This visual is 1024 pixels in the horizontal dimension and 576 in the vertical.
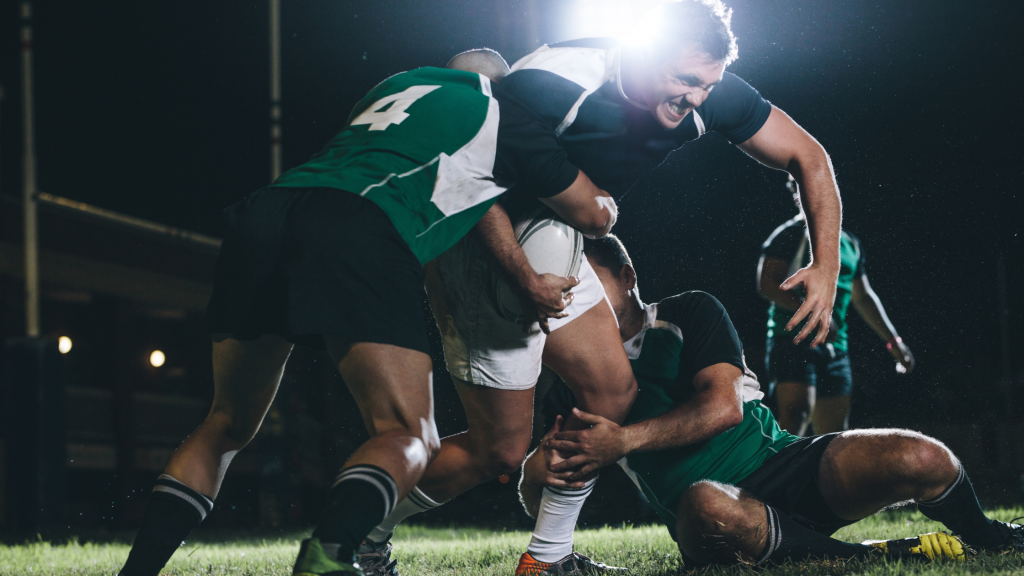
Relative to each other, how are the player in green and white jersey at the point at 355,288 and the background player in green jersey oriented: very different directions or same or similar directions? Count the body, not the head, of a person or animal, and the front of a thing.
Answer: very different directions

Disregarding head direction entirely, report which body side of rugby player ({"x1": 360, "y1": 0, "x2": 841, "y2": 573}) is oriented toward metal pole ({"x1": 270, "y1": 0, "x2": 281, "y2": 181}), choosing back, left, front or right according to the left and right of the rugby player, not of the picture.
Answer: back

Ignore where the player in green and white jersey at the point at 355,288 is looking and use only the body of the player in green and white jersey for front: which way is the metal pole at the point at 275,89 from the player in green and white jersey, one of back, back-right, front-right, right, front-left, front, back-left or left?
front-left

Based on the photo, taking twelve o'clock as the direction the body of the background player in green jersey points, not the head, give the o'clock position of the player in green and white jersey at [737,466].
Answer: The player in green and white jersey is roughly at 12 o'clock from the background player in green jersey.

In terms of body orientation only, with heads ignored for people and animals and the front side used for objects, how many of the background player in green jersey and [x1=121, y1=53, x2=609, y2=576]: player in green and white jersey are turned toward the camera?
1

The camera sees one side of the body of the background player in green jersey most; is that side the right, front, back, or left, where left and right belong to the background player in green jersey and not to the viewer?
front

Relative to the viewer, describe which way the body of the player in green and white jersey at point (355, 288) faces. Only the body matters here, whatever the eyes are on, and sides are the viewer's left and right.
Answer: facing away from the viewer and to the right of the viewer

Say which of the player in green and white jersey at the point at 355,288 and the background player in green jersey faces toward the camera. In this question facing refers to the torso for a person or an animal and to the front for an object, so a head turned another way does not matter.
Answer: the background player in green jersey

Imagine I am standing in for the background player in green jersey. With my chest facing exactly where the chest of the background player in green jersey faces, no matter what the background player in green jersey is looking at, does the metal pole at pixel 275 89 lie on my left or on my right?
on my right

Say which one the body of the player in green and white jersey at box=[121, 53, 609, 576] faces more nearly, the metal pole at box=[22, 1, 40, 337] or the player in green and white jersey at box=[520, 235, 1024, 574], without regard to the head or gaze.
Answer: the player in green and white jersey

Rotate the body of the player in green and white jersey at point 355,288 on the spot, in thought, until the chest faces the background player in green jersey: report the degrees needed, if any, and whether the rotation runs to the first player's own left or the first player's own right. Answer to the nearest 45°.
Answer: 0° — they already face them

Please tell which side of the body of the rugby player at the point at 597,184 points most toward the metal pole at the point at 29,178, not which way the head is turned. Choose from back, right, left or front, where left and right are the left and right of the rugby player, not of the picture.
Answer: back

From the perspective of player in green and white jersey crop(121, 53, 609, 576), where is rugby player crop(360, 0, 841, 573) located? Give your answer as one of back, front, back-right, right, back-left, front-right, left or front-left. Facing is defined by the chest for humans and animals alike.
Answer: front

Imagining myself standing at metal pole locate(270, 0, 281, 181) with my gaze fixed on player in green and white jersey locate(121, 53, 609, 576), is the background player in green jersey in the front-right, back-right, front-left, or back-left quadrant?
front-left

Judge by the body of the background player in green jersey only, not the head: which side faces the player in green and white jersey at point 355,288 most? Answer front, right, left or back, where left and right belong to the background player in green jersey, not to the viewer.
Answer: front

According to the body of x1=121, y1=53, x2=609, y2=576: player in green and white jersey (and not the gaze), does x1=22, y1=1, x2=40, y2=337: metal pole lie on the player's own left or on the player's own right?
on the player's own left

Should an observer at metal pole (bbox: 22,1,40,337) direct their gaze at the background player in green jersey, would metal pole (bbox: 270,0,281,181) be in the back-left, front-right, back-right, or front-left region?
front-left
